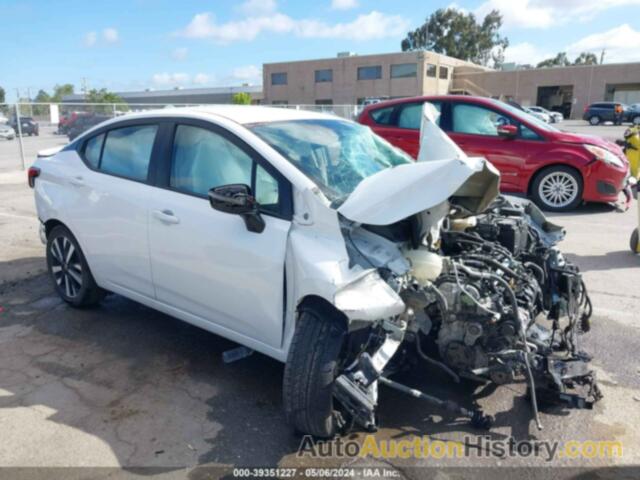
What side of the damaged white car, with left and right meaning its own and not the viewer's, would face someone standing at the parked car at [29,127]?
back

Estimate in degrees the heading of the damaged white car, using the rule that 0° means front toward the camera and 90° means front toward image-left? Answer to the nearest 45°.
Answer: approximately 315°

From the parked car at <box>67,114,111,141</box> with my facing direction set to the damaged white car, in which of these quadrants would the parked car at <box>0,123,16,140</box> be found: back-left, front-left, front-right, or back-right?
back-right

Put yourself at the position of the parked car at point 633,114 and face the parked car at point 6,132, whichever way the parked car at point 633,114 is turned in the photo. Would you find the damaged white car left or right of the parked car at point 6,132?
left

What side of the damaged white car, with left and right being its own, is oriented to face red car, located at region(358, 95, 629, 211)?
left

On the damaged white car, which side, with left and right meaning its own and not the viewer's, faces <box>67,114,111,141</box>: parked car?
back

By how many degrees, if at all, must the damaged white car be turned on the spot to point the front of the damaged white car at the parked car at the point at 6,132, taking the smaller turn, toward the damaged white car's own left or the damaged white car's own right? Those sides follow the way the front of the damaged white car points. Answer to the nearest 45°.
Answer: approximately 180°

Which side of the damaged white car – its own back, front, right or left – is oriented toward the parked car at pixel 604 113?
left

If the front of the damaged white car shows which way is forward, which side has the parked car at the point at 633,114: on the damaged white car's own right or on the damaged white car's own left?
on the damaged white car's own left

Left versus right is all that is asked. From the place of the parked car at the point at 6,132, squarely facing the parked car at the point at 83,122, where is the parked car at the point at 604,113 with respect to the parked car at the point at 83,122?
left
